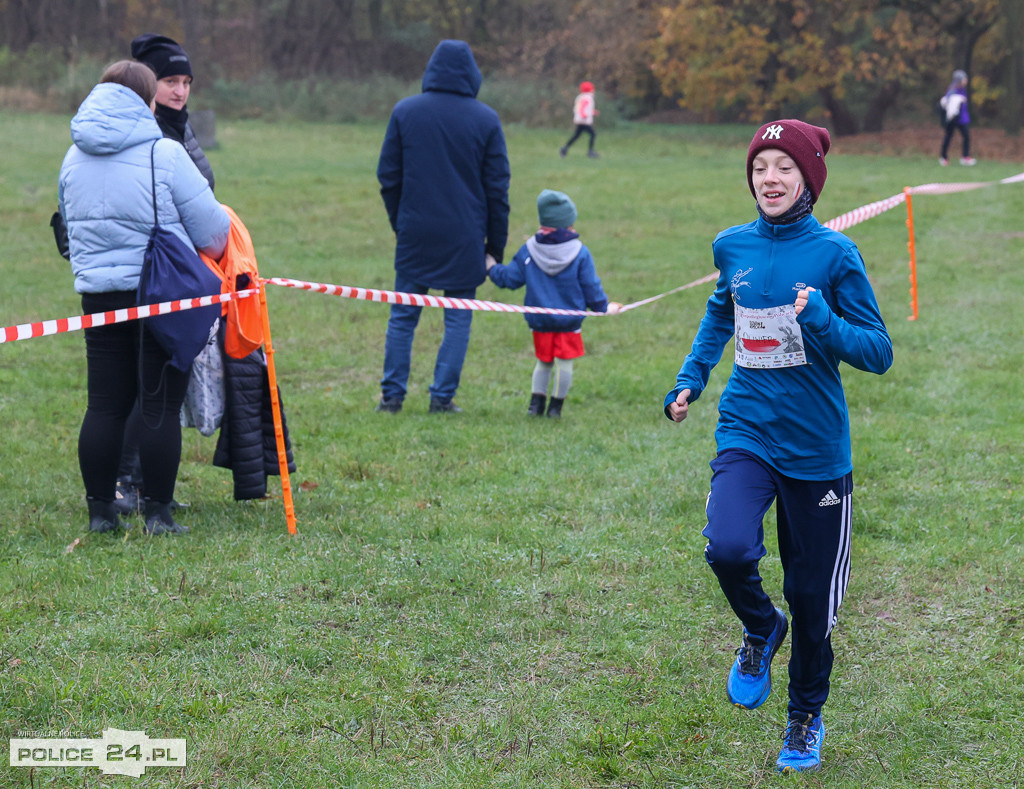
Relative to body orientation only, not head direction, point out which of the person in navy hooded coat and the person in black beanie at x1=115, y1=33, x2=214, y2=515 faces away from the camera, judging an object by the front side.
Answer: the person in navy hooded coat

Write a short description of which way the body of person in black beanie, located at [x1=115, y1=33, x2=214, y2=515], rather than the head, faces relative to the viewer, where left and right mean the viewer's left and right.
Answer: facing the viewer and to the right of the viewer

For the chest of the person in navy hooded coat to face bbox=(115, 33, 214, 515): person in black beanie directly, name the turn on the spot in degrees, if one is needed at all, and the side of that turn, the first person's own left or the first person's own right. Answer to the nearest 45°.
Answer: approximately 135° to the first person's own left

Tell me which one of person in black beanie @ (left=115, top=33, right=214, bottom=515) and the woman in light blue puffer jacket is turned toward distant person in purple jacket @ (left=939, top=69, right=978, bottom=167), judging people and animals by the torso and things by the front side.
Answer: the woman in light blue puffer jacket

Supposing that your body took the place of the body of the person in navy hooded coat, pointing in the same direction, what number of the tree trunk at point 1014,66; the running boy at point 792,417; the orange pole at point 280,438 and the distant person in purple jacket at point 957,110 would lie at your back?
2

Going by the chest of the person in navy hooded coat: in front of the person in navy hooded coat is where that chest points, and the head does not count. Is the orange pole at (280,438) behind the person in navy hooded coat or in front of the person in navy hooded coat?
behind

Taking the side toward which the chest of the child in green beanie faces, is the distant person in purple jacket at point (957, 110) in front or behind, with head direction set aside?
in front

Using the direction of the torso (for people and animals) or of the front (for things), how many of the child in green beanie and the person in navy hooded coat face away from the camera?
2

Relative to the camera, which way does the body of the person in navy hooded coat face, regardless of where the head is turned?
away from the camera

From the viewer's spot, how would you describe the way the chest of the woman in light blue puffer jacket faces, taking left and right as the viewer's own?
facing away from the viewer and to the right of the viewer

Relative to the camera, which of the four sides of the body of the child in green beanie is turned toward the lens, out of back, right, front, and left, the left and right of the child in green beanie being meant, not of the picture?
back

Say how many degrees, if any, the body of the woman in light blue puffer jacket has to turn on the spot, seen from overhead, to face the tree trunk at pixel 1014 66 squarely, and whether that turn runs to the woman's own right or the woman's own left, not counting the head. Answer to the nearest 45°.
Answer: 0° — they already face it

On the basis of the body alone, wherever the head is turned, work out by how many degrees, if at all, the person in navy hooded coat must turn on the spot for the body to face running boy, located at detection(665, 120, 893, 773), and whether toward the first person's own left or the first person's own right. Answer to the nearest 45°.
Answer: approximately 180°

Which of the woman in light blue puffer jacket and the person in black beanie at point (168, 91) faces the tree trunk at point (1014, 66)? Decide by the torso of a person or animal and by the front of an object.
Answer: the woman in light blue puffer jacket

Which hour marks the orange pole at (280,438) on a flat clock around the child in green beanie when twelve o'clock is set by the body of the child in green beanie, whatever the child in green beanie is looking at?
The orange pole is roughly at 7 o'clock from the child in green beanie.
